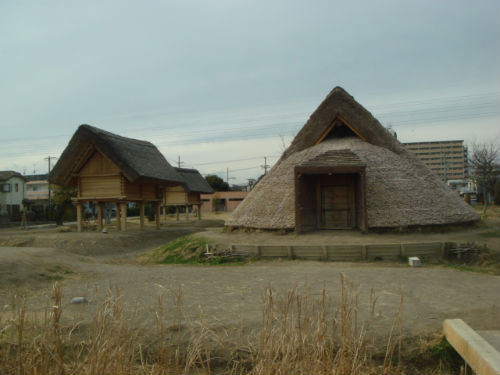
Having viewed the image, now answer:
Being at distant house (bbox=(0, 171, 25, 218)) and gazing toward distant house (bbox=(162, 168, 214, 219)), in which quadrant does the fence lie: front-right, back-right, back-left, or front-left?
front-right

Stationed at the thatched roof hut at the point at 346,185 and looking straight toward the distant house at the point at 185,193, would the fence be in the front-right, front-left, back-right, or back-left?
back-left

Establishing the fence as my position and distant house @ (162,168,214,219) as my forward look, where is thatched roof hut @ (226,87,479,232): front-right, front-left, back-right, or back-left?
front-right

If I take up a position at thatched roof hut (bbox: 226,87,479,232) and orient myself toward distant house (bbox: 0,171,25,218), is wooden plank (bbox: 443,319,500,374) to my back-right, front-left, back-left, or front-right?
back-left

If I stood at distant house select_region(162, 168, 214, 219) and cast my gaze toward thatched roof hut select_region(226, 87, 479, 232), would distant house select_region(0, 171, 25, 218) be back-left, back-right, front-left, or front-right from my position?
back-right

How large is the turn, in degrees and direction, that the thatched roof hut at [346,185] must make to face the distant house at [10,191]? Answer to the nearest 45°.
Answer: approximately 135° to its right

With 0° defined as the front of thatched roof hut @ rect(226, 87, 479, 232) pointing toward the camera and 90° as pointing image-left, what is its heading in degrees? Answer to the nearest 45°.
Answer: approximately 0°

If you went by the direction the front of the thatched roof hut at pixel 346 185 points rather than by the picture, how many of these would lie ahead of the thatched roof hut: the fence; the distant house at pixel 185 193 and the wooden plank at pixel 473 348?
2

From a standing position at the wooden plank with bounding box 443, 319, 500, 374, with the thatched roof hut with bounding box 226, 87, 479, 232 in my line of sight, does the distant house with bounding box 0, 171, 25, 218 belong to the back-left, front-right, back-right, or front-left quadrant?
front-left

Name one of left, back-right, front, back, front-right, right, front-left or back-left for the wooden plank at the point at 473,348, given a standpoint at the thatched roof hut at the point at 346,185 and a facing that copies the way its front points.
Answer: front

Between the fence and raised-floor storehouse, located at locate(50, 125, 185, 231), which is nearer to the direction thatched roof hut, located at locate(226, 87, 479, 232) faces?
the fence

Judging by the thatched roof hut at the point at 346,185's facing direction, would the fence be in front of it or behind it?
in front

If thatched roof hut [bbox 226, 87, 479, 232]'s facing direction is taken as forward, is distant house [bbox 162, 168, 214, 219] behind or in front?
behind
